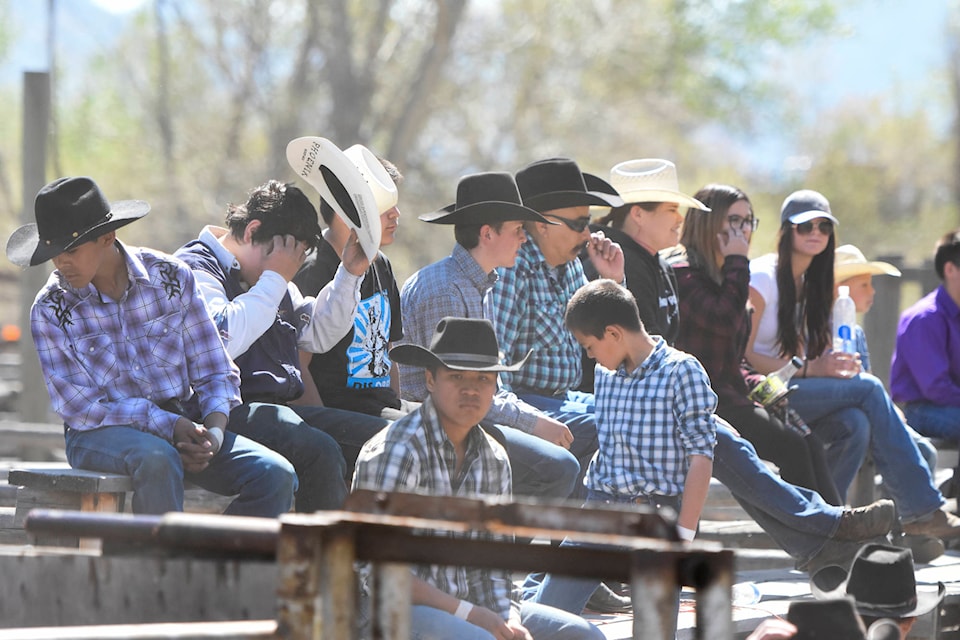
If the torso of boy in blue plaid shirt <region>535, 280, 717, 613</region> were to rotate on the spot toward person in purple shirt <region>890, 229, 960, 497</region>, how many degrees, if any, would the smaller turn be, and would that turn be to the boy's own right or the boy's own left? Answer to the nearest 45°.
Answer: approximately 180°

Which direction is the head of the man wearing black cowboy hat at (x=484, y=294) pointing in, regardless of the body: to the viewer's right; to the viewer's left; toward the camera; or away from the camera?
to the viewer's right

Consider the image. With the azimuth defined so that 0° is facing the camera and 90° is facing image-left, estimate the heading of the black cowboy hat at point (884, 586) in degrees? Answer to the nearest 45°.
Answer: approximately 0°

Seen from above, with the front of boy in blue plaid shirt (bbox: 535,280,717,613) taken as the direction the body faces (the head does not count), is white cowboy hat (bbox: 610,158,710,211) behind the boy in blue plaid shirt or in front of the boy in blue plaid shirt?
behind

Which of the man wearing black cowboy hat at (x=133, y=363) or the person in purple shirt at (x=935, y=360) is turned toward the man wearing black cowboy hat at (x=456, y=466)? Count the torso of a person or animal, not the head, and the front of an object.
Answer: the man wearing black cowboy hat at (x=133, y=363)

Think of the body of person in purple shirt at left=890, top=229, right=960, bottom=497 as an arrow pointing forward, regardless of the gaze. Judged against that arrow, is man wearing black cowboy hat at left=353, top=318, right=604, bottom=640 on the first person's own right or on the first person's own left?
on the first person's own right

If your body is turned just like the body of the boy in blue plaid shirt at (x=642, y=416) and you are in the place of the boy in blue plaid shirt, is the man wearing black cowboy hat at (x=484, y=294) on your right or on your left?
on your right
